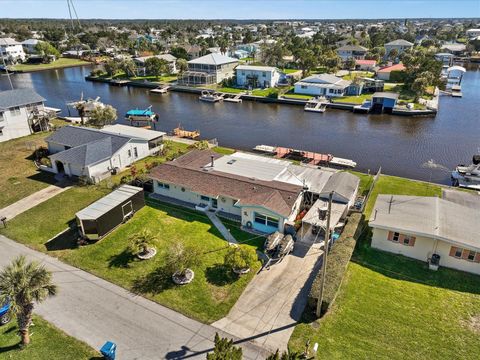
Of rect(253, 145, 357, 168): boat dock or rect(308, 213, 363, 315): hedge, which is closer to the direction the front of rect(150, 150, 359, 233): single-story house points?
the hedge

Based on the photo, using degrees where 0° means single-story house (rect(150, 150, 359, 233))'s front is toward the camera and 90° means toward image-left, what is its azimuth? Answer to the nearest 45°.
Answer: approximately 45°

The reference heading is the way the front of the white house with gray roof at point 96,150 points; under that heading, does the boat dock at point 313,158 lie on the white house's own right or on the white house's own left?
on the white house's own left

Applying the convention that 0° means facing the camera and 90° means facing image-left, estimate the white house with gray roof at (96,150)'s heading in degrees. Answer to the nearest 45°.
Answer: approximately 45°

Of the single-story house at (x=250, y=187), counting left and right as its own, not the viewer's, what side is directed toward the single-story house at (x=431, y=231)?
left

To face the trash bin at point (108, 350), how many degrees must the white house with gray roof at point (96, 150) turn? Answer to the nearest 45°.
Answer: approximately 45° to its left

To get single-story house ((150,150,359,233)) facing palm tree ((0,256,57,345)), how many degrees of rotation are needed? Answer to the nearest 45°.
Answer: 0° — it already faces it

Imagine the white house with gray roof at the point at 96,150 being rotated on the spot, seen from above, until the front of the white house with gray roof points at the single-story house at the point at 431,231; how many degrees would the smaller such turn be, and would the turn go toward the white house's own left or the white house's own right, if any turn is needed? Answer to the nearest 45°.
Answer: approximately 90° to the white house's own left

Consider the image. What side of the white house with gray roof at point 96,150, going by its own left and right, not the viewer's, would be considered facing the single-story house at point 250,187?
left

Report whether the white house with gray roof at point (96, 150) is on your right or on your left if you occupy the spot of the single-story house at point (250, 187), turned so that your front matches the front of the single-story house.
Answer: on your right
